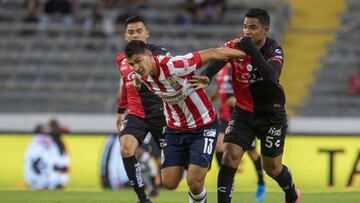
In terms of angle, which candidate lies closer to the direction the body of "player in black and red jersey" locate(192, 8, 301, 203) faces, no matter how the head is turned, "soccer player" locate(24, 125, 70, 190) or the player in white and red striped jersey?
the player in white and red striped jersey

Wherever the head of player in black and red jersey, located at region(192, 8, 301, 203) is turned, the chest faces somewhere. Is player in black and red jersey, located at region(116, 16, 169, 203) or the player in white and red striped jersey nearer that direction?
the player in white and red striped jersey

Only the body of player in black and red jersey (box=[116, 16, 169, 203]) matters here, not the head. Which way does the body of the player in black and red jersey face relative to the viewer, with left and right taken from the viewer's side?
facing the viewer

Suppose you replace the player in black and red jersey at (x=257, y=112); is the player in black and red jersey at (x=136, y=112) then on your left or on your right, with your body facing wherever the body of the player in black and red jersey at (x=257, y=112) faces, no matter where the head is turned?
on your right

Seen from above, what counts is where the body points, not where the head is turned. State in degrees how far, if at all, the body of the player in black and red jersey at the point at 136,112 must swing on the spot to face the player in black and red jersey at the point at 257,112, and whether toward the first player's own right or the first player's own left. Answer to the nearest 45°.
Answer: approximately 45° to the first player's own left

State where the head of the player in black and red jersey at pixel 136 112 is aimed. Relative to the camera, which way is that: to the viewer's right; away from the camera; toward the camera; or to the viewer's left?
toward the camera

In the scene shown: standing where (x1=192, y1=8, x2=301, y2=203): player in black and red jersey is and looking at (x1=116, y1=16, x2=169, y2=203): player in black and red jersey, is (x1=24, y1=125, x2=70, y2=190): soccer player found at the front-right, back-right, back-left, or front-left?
front-right

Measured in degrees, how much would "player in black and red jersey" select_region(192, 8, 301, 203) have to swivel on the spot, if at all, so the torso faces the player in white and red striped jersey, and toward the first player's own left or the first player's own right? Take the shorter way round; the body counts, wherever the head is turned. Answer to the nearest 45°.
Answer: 0° — they already face them

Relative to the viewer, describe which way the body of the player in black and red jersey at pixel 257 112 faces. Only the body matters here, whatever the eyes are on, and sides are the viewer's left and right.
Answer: facing the viewer and to the left of the viewer

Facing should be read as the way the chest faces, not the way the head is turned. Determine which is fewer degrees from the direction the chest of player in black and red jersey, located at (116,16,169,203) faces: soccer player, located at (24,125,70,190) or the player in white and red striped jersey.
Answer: the player in white and red striped jersey

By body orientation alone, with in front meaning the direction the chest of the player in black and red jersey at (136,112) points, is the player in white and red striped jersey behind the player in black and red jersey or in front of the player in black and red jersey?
in front

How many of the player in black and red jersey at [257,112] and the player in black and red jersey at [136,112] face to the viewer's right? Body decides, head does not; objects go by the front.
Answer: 0

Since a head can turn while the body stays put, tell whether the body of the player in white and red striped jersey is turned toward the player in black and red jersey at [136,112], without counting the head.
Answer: no
